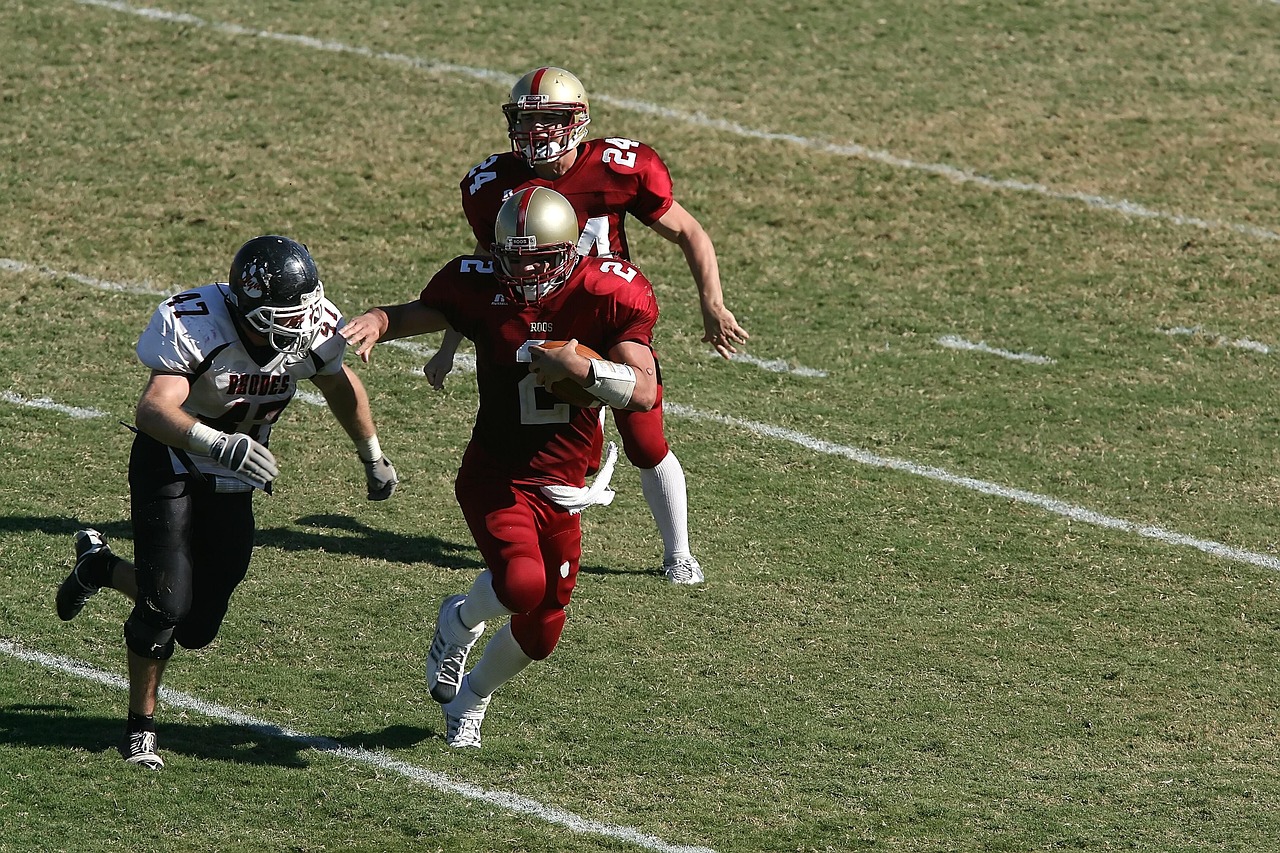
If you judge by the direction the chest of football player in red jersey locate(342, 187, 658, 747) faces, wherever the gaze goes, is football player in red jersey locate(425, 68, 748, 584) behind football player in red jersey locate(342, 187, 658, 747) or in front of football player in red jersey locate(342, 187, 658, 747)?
behind

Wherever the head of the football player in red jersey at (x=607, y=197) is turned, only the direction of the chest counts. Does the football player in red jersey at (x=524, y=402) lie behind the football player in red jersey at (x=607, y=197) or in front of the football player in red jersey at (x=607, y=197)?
in front

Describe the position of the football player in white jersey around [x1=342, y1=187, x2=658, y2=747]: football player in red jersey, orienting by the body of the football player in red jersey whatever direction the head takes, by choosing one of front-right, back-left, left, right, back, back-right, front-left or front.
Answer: right

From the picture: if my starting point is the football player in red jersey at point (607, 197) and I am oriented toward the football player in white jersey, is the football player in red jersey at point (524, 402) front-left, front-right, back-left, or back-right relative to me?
front-left

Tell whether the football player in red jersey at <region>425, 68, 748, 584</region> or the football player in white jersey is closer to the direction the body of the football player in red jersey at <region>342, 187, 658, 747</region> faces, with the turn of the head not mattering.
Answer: the football player in white jersey

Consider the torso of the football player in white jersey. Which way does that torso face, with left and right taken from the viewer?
facing the viewer and to the right of the viewer

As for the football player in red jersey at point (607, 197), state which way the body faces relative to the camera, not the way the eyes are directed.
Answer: toward the camera

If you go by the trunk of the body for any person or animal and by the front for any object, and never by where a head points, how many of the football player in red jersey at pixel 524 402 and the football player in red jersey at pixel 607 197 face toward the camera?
2

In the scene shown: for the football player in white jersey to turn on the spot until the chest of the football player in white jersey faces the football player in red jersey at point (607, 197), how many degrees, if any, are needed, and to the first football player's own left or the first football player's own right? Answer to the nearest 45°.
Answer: approximately 90° to the first football player's own left

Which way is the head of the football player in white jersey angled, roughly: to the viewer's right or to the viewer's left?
to the viewer's right

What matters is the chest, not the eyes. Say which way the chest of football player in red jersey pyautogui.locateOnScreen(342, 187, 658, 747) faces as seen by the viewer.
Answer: toward the camera
